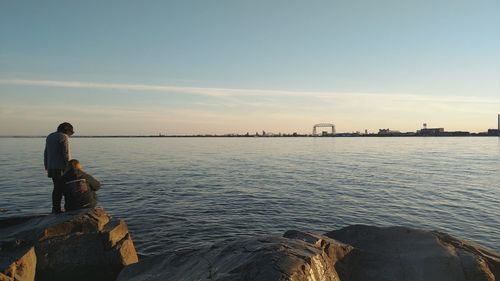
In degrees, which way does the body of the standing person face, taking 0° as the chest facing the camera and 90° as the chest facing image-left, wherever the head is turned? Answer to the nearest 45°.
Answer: approximately 225°

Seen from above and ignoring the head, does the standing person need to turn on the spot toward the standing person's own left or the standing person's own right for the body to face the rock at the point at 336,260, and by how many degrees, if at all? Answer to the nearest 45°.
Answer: approximately 90° to the standing person's own right

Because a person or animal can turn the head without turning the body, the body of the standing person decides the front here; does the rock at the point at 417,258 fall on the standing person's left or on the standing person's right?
on the standing person's right
